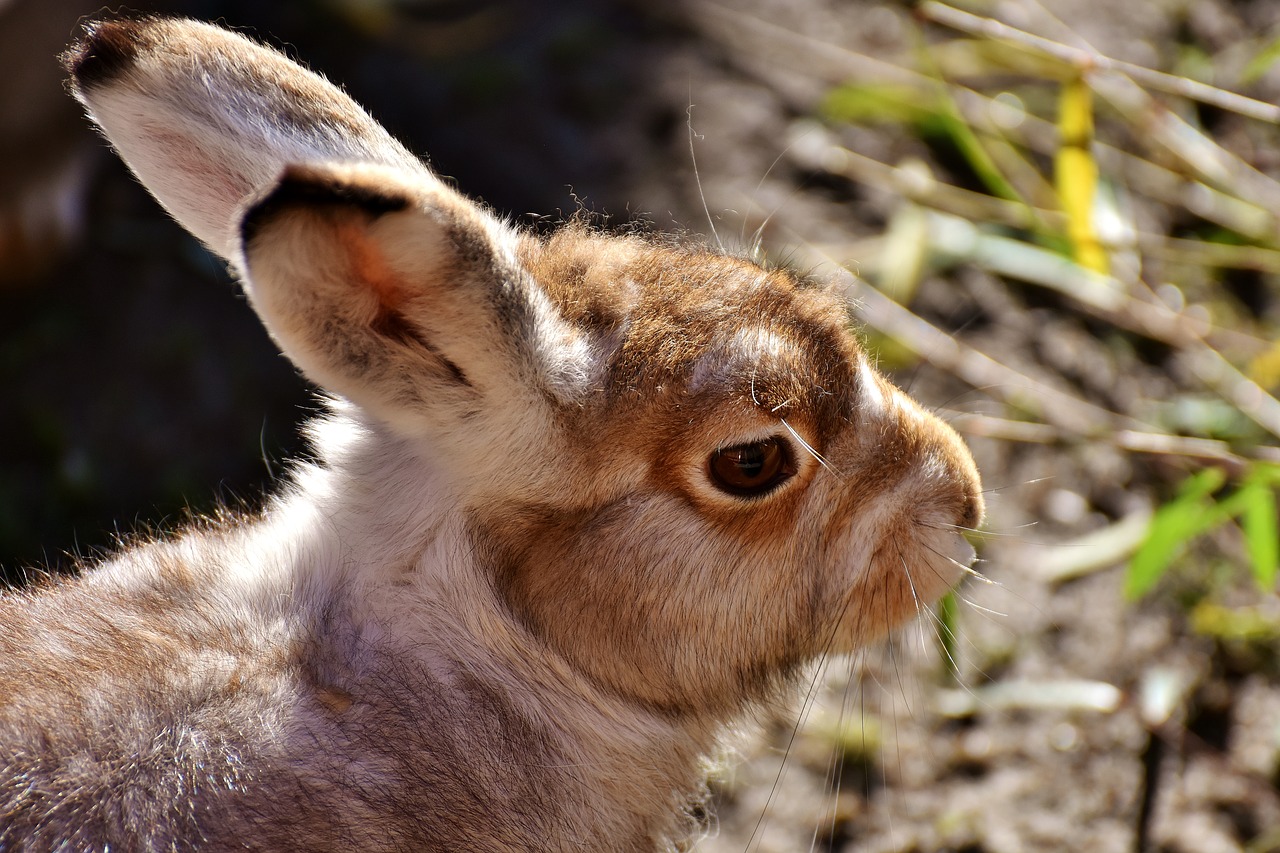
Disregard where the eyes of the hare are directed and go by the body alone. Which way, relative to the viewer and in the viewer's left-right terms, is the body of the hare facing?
facing to the right of the viewer
